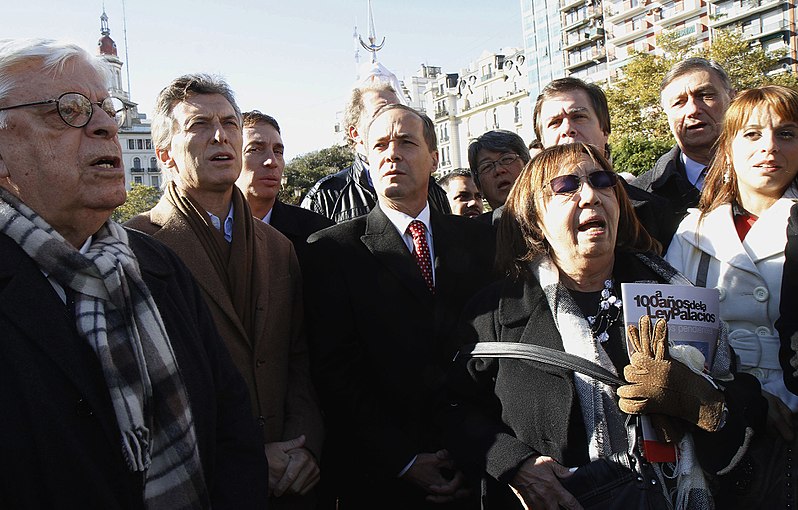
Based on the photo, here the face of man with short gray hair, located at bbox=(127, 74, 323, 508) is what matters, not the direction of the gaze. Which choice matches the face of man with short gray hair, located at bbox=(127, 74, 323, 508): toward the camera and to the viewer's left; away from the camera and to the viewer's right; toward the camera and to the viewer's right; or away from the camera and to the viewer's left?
toward the camera and to the viewer's right

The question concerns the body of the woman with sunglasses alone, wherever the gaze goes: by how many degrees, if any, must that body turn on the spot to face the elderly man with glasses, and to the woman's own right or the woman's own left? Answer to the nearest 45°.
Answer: approximately 90° to the woman's own right

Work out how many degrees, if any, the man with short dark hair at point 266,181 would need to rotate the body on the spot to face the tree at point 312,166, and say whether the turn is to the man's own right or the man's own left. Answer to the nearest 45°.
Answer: approximately 135° to the man's own left

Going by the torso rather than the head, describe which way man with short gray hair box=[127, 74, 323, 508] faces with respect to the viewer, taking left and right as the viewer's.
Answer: facing the viewer and to the right of the viewer

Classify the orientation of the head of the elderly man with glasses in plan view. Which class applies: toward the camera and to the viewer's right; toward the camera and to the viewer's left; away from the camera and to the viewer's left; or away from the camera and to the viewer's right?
toward the camera and to the viewer's right

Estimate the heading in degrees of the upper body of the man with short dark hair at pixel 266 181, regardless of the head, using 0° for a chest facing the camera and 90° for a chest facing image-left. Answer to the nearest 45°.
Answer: approximately 315°

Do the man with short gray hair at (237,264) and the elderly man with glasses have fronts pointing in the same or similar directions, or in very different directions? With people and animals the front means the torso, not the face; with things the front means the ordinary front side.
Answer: same or similar directions

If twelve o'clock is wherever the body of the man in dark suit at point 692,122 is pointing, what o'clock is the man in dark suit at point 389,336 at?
the man in dark suit at point 389,336 is roughly at 1 o'clock from the man in dark suit at point 692,122.

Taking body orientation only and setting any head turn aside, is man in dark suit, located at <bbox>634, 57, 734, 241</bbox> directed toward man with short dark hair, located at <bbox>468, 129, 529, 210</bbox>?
no

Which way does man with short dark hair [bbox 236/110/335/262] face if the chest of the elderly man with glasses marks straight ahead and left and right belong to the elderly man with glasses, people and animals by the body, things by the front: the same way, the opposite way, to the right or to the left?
the same way

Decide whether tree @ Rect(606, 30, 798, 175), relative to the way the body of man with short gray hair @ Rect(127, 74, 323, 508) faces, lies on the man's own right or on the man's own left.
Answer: on the man's own left

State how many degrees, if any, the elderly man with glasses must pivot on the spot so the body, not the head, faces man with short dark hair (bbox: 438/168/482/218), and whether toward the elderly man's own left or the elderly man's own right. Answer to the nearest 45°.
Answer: approximately 90° to the elderly man's own left

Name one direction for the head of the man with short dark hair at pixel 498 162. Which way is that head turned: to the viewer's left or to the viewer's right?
to the viewer's right

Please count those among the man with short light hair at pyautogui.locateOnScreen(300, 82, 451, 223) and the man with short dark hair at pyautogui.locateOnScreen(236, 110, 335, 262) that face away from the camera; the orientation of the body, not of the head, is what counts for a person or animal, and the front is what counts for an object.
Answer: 0

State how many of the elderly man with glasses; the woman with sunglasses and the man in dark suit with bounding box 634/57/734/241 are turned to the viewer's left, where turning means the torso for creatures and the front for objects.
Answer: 0

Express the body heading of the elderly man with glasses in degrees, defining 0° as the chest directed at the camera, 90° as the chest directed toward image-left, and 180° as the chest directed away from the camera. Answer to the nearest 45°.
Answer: approximately 315°

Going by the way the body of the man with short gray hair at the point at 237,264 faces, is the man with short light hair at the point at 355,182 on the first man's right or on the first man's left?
on the first man's left

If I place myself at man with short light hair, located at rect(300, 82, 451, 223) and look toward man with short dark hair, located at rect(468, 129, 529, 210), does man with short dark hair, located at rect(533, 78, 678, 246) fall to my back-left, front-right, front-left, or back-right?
front-right

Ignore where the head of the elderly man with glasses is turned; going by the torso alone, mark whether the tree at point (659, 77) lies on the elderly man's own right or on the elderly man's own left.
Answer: on the elderly man's own left

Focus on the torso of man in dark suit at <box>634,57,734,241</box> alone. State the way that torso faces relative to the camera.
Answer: toward the camera
